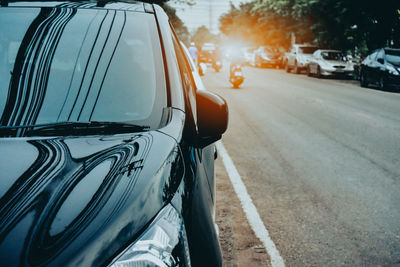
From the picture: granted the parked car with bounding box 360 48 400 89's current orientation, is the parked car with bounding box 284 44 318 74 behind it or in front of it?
behind

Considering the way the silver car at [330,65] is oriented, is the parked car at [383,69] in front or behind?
in front

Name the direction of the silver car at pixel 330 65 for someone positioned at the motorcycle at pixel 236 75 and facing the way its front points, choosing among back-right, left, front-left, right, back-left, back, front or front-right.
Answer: back-left

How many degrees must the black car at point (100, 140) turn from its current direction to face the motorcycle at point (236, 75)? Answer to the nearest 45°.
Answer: approximately 180°

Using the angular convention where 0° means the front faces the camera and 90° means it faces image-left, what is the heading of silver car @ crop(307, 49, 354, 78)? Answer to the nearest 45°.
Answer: approximately 315°

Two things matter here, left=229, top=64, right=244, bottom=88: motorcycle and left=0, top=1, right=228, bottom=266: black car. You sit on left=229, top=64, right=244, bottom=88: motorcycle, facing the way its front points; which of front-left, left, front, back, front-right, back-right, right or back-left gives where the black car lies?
front

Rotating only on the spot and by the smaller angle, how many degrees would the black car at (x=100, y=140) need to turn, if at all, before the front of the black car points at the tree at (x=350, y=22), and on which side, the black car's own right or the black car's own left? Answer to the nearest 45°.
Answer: approximately 135° to the black car's own left

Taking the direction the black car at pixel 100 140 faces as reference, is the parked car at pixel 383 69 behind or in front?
behind

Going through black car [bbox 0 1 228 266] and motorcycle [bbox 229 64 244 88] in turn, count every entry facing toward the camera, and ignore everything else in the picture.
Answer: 2

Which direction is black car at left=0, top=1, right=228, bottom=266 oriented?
toward the camera

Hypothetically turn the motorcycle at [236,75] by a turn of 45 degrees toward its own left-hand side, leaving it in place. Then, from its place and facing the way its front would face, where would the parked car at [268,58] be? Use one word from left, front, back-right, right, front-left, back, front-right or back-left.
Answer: back-left

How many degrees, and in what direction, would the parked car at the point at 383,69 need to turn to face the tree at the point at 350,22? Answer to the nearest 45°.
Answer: approximately 135° to its left

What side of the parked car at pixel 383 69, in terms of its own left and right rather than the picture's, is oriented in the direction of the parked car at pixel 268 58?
back

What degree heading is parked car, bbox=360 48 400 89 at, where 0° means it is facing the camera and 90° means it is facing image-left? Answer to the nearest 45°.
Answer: approximately 315°

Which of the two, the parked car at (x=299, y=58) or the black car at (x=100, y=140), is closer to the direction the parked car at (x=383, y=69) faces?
the black car

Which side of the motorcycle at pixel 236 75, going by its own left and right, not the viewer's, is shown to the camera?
front
